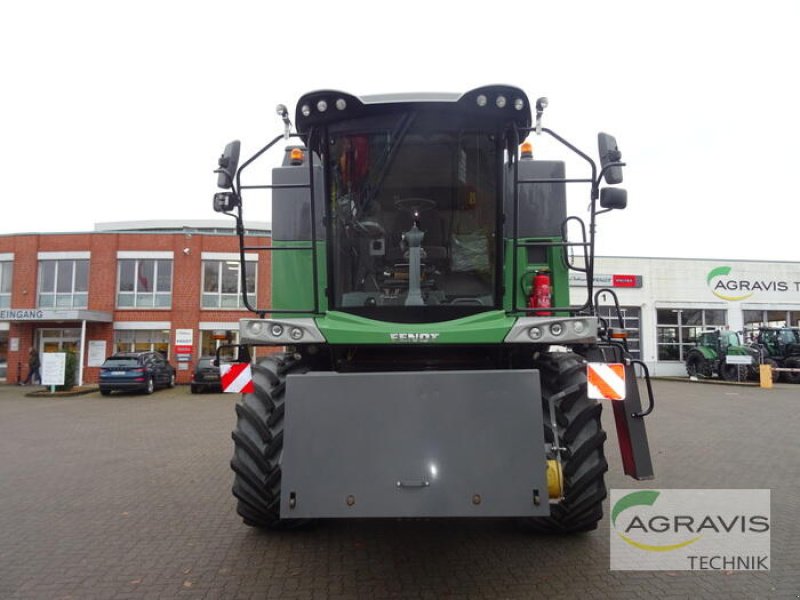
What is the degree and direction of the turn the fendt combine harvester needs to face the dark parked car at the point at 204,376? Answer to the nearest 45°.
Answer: approximately 135° to its right

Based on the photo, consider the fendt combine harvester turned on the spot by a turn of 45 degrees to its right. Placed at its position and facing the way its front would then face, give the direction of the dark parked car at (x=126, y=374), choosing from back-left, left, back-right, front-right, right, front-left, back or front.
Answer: right

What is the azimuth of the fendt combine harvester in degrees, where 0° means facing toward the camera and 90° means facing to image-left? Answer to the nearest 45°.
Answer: approximately 0°

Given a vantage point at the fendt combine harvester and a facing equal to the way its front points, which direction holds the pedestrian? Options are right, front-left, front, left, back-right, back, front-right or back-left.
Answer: back-right

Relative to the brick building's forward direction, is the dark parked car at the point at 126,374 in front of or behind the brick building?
in front

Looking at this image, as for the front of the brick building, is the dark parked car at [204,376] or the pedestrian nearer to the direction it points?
the dark parked car

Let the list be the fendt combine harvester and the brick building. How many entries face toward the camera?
2
